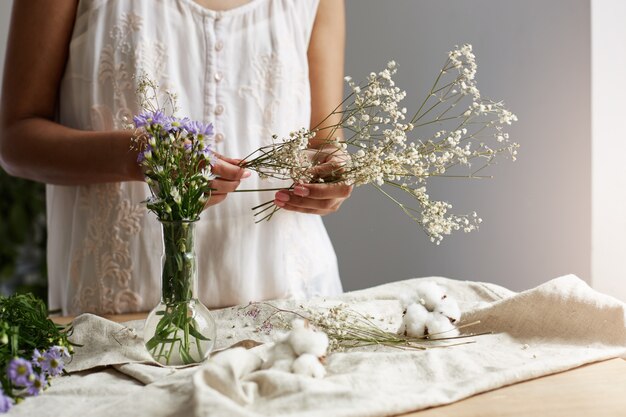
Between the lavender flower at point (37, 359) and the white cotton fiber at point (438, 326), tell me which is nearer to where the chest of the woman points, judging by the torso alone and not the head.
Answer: the lavender flower

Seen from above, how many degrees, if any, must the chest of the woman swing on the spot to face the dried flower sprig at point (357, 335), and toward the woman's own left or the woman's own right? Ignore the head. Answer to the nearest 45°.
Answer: approximately 45° to the woman's own left

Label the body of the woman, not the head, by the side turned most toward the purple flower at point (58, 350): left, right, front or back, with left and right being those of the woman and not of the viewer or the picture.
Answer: front

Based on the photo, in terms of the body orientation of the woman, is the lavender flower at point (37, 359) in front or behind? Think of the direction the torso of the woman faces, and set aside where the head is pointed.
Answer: in front

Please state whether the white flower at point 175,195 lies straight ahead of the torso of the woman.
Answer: yes

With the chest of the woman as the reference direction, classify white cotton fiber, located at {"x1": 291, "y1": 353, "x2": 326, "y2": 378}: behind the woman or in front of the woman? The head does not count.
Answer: in front

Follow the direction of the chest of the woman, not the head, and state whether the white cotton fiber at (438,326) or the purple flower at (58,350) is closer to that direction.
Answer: the purple flower

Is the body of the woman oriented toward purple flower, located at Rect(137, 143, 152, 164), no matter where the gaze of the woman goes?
yes

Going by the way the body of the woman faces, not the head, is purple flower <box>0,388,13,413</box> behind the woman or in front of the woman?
in front

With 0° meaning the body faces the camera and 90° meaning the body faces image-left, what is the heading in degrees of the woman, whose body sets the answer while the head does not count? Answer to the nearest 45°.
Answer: approximately 0°

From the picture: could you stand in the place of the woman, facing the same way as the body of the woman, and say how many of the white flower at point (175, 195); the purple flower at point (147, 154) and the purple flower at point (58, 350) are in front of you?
3
